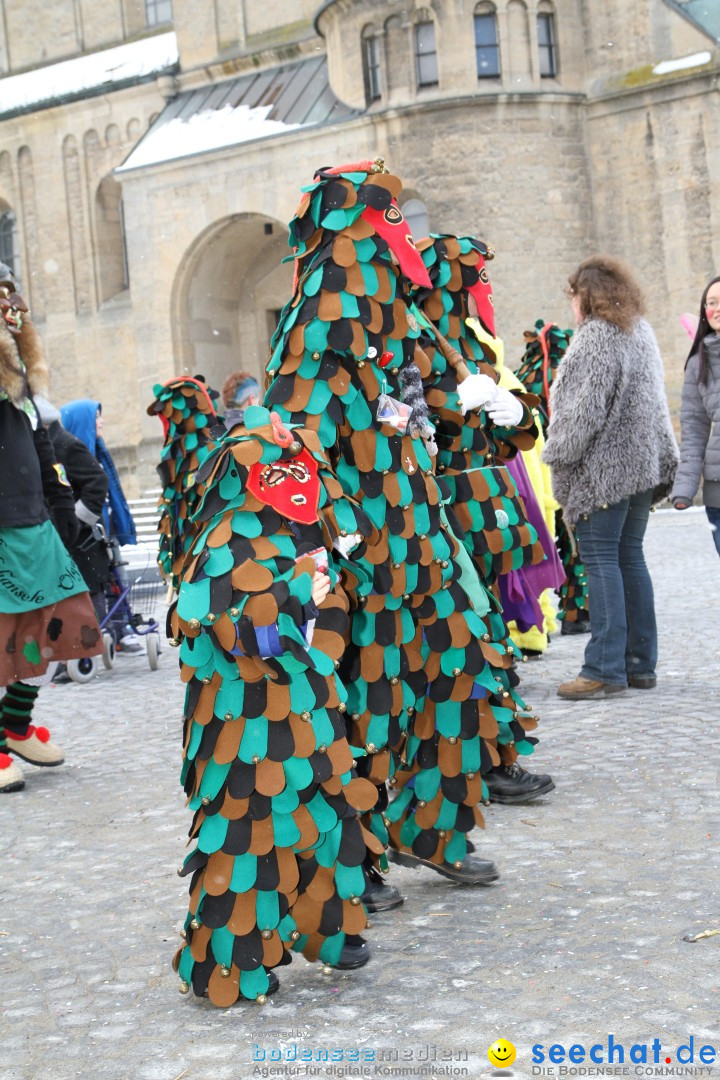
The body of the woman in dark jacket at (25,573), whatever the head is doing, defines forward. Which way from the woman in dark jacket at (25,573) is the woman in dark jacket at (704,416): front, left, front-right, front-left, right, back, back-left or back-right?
front-left

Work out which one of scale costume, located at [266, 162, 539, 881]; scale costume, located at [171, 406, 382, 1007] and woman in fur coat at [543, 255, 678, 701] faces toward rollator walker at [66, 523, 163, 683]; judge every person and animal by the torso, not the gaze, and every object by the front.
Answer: the woman in fur coat

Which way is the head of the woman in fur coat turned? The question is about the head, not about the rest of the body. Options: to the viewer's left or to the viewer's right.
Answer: to the viewer's left

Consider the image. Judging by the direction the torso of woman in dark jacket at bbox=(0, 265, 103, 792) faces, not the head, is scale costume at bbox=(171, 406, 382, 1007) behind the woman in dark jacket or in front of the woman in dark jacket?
in front

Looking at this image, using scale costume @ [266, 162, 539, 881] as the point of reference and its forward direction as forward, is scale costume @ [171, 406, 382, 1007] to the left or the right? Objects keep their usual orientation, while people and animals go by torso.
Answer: on its right

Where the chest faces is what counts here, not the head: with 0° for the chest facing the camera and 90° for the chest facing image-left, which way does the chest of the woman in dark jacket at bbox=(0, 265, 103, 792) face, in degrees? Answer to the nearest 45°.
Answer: approximately 315°

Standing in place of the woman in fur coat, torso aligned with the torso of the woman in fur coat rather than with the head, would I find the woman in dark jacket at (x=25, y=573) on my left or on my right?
on my left

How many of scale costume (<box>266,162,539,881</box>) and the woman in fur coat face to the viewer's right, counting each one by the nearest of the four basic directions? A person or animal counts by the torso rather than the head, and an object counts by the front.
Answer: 1

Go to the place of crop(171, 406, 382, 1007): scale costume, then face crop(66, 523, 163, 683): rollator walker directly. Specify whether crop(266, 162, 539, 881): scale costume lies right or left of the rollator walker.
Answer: right

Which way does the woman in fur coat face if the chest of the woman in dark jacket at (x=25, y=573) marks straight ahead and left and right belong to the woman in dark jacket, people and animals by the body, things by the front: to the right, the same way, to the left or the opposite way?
the opposite way

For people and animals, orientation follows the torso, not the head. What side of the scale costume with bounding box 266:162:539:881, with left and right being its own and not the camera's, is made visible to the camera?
right

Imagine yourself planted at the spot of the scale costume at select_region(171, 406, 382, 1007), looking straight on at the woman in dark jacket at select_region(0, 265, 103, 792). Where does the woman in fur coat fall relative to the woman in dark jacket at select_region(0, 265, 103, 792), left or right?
right

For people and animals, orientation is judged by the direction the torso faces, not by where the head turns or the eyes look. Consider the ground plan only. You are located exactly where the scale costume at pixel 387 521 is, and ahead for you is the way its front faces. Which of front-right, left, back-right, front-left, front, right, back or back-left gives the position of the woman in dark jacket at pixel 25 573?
back-left

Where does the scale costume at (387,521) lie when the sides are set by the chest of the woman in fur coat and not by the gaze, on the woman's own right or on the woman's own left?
on the woman's own left
